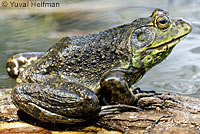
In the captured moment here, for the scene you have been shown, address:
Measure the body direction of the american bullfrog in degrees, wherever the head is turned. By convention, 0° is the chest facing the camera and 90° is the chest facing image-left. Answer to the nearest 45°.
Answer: approximately 270°
